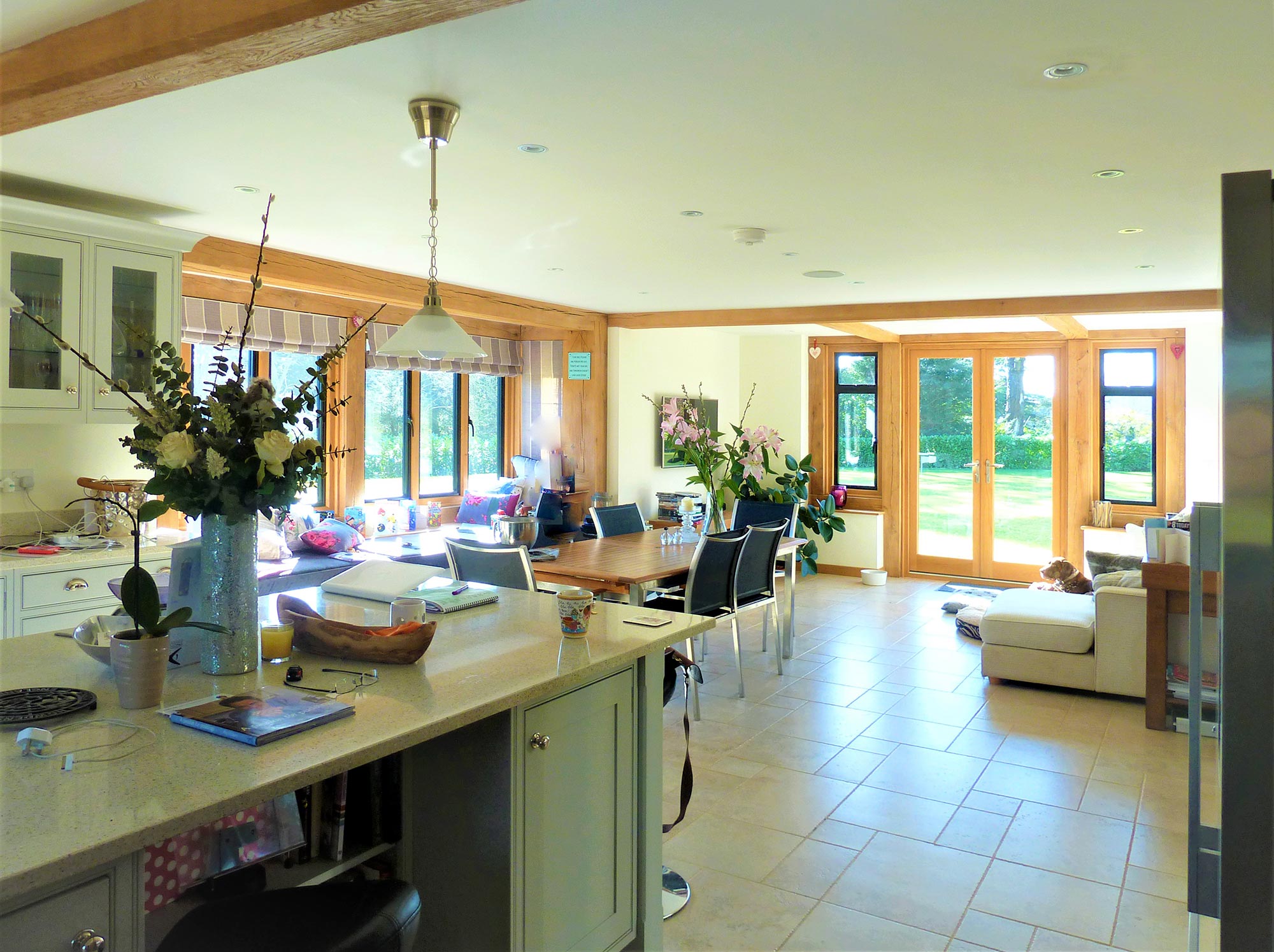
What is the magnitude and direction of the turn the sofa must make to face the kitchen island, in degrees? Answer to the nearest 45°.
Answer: approximately 90° to its left

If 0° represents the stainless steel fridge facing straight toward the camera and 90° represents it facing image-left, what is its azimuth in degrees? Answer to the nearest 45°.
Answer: approximately 90°

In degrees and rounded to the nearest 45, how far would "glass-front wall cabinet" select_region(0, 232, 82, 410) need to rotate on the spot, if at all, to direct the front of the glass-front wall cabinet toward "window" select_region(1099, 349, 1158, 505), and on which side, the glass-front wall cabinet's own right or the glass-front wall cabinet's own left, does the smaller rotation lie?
approximately 45° to the glass-front wall cabinet's own left

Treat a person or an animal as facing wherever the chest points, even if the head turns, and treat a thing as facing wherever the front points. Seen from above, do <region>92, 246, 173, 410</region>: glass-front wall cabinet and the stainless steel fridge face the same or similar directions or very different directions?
very different directions

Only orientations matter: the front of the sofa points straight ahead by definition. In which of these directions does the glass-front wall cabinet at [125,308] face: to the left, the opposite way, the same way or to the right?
the opposite way

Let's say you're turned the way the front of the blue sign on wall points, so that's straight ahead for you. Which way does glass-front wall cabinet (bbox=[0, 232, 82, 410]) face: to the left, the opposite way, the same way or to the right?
to the left

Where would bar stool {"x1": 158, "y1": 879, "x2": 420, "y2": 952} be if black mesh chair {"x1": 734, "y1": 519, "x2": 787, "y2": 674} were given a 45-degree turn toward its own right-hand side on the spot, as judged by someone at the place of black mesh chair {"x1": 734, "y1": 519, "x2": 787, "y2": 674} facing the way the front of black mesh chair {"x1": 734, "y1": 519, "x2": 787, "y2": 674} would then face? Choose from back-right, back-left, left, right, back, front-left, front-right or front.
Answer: back

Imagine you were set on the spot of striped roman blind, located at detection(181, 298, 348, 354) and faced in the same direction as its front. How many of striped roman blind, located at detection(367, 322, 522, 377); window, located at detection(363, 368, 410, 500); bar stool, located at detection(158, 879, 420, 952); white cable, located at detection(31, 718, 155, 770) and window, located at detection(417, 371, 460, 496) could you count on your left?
3

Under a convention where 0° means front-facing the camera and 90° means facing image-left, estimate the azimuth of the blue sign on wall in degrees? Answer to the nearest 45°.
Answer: approximately 0°
